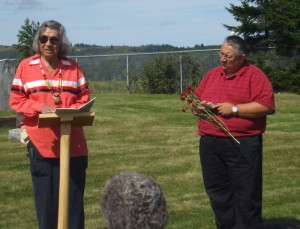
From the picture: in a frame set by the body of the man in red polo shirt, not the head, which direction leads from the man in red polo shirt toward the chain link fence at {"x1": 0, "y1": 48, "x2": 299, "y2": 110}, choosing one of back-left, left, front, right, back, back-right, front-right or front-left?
back-right

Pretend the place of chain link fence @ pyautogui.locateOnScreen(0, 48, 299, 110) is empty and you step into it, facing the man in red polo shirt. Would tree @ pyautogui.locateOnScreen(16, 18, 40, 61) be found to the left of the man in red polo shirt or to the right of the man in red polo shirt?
right

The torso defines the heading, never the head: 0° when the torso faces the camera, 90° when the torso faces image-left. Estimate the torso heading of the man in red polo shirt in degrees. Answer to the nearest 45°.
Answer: approximately 45°

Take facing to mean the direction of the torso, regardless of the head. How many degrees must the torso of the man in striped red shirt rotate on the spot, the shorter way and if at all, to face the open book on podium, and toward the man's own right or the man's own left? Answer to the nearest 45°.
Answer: approximately 45° to the man's own left

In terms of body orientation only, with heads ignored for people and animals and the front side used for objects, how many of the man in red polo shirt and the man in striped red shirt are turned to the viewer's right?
0

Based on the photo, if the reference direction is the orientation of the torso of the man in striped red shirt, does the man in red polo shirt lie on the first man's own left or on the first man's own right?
on the first man's own left

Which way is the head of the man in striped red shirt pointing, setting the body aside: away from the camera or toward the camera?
toward the camera

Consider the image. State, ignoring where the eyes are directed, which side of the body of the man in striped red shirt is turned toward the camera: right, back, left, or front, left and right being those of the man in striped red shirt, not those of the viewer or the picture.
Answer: front

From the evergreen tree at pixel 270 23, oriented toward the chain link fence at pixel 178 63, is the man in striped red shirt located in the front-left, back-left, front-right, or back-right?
front-left

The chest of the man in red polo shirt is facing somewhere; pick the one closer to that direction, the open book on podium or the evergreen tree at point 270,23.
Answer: the open book on podium

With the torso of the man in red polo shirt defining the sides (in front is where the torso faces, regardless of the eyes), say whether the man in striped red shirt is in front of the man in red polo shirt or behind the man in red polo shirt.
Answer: in front

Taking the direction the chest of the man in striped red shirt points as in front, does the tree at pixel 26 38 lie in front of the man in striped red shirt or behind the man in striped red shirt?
behind

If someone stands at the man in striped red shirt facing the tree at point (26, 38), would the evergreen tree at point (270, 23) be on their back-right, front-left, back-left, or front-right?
front-right

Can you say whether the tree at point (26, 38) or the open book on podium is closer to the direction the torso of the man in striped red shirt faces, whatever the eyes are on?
the open book on podium

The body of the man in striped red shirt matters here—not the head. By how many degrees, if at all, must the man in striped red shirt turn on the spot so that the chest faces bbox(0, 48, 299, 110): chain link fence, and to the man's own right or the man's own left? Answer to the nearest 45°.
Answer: approximately 180°

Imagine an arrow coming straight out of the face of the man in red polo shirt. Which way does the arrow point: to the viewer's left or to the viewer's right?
to the viewer's left

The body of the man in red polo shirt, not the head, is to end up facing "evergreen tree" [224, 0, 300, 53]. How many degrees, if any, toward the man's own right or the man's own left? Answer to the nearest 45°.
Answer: approximately 135° to the man's own right

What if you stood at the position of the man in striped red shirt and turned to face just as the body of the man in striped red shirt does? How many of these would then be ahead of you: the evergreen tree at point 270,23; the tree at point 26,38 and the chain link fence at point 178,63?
0

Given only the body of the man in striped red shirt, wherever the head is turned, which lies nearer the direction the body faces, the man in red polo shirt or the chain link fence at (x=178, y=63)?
the man in red polo shirt
